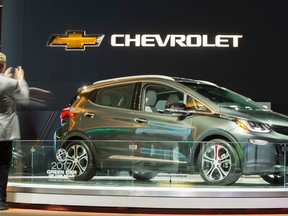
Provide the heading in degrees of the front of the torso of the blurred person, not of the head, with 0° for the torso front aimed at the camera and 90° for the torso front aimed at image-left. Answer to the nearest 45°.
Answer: approximately 225°

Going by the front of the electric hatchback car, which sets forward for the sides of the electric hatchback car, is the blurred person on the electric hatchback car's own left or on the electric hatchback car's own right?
on the electric hatchback car's own right
